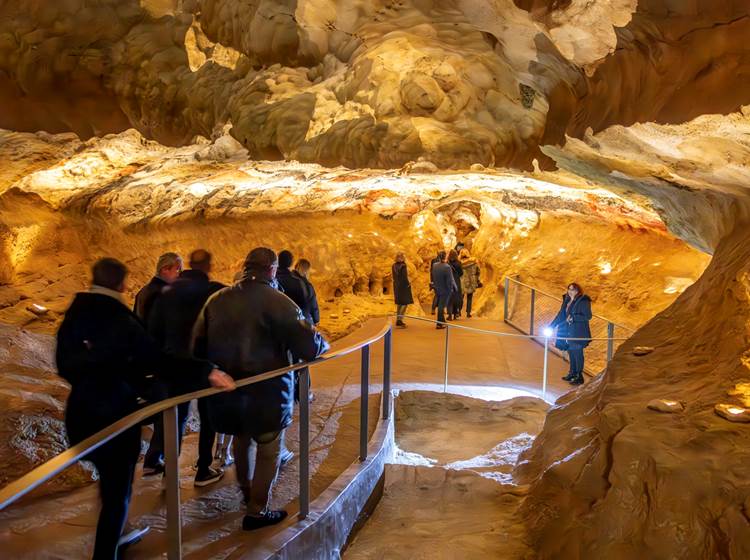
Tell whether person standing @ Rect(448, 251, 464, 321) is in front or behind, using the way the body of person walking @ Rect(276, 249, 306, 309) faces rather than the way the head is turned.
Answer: in front

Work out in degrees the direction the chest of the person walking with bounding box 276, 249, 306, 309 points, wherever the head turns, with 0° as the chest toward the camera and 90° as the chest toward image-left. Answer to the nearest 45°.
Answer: approximately 180°

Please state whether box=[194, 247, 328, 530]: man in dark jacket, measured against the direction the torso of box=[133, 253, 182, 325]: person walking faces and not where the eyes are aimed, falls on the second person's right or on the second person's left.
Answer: on the second person's right

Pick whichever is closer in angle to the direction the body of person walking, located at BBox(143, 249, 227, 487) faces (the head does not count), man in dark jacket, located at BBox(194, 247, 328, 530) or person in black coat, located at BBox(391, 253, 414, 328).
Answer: the person in black coat

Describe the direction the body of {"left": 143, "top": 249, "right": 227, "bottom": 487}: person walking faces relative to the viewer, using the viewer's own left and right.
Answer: facing away from the viewer and to the right of the viewer

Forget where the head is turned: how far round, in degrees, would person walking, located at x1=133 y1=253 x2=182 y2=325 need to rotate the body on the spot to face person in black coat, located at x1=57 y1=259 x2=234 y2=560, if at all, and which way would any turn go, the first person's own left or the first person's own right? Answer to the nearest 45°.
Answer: approximately 135° to the first person's own right

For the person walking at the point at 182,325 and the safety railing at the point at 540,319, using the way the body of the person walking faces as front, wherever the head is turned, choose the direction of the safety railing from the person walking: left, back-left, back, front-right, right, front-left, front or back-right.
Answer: front

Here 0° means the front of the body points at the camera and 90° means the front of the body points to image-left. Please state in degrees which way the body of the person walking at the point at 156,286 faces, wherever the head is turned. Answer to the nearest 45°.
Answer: approximately 225°
